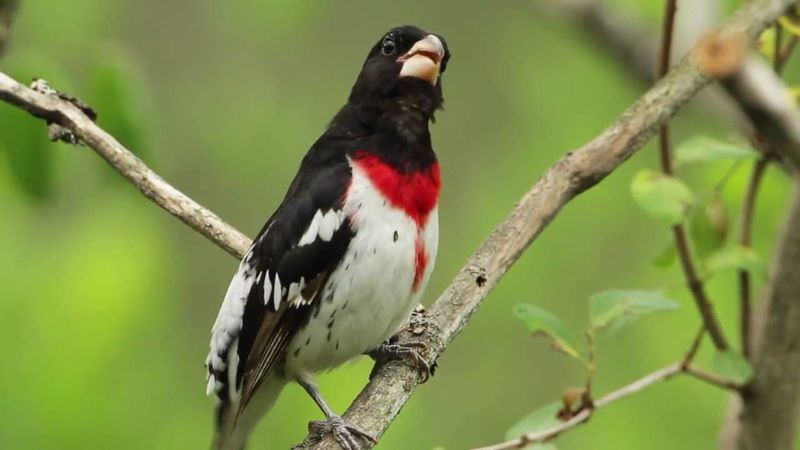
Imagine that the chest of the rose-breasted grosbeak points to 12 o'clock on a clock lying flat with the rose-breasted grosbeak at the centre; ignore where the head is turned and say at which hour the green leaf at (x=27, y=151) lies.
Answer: The green leaf is roughly at 4 o'clock from the rose-breasted grosbeak.

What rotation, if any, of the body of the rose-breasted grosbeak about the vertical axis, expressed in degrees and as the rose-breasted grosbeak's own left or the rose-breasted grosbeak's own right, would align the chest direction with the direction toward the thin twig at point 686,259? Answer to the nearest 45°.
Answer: approximately 45° to the rose-breasted grosbeak's own left

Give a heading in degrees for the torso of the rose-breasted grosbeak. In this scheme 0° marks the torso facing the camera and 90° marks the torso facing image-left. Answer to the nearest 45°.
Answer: approximately 315°
